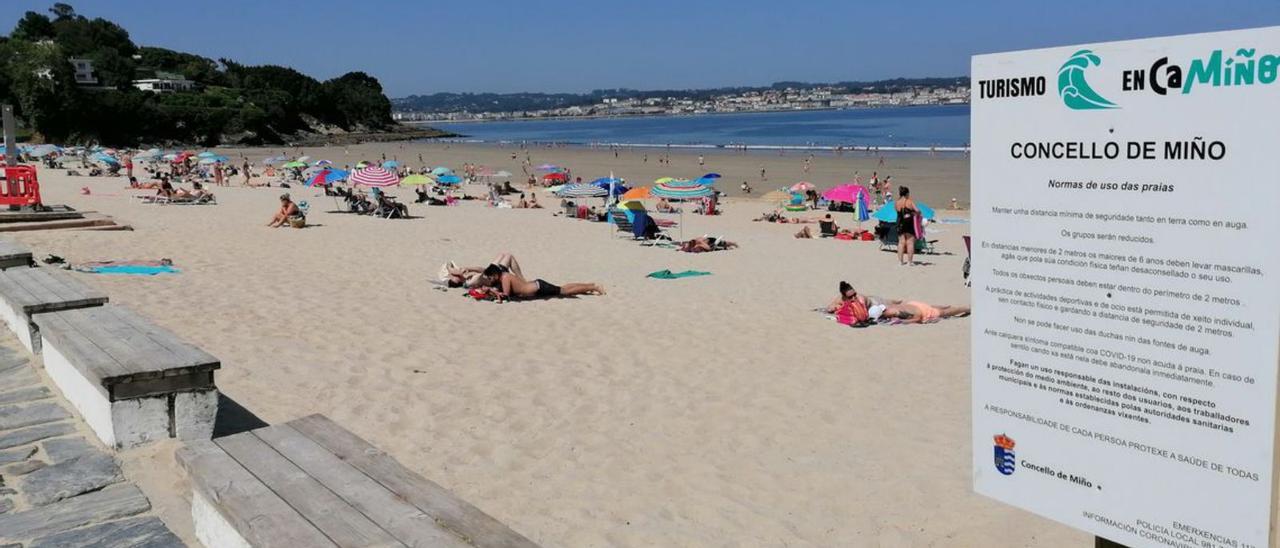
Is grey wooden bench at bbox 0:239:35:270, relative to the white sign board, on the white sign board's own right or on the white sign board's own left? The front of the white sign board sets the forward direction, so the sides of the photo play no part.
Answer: on the white sign board's own right

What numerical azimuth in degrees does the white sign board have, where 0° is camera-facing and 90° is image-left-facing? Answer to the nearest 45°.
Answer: approximately 45°

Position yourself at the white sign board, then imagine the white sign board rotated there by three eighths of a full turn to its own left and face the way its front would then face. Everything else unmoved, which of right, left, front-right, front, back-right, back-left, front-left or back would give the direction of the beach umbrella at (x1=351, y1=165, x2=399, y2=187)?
back-left

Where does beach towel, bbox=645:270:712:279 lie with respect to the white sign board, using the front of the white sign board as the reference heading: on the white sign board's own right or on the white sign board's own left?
on the white sign board's own right

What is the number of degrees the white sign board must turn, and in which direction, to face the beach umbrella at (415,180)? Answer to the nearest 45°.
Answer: approximately 90° to its right
